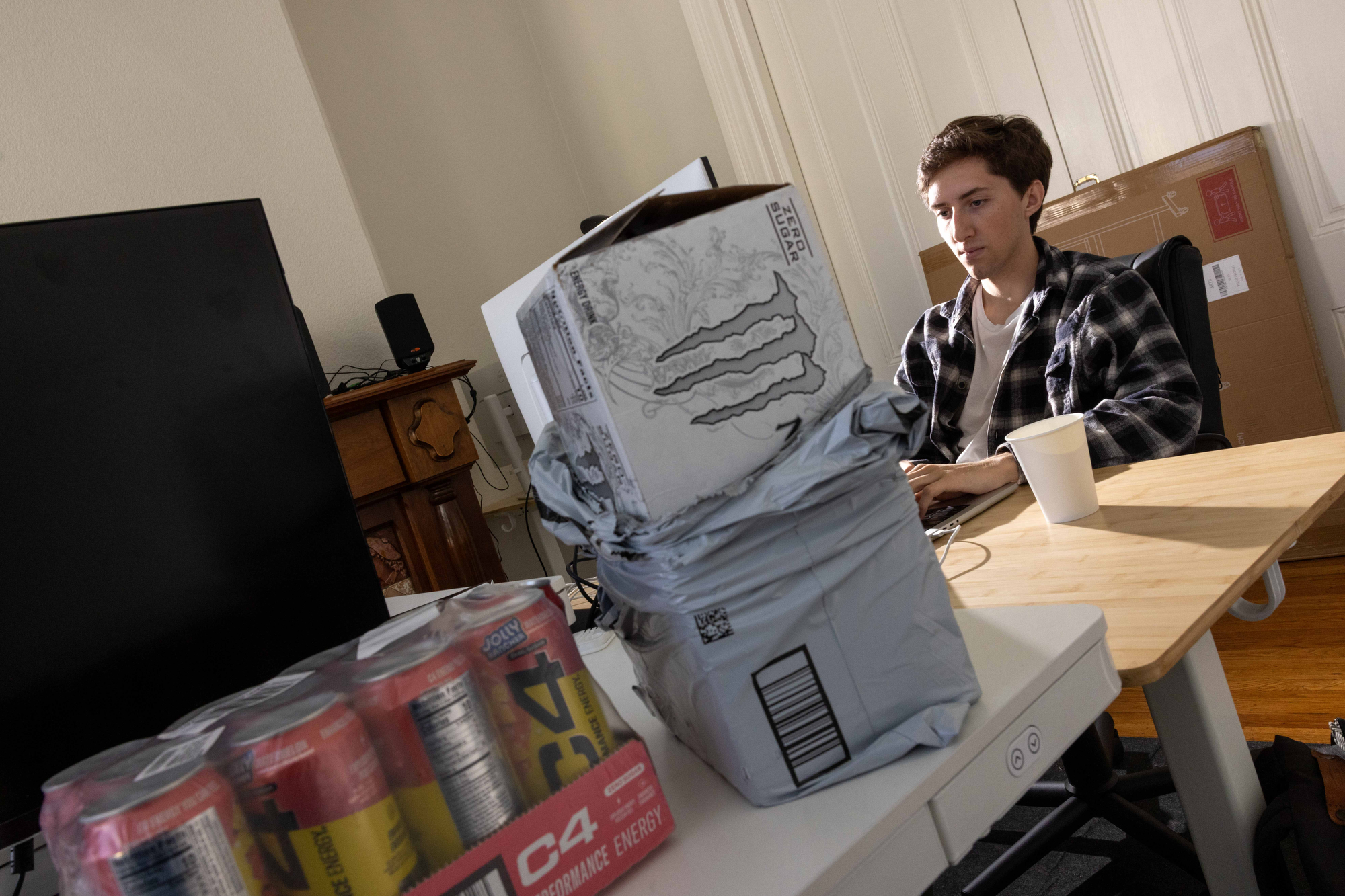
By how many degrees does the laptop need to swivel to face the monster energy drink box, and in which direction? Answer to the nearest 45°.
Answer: approximately 135° to its right

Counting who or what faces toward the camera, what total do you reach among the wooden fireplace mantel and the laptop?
1

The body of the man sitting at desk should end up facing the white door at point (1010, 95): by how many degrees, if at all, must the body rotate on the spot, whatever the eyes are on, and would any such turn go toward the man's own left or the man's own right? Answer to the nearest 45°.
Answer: approximately 135° to the man's own right

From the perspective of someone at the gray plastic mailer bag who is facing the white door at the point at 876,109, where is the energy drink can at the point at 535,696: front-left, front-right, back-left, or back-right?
back-left

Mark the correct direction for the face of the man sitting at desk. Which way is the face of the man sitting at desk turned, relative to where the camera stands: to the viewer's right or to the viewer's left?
to the viewer's left

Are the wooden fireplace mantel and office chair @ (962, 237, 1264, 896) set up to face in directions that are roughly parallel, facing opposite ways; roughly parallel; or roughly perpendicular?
roughly perpendicular

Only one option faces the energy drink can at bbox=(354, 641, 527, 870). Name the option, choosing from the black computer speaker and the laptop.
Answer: the black computer speaker

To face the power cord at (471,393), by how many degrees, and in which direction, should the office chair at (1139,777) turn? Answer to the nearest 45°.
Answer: approximately 90° to its right

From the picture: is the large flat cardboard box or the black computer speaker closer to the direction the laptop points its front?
the large flat cardboard box

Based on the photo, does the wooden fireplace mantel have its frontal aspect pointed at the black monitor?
yes

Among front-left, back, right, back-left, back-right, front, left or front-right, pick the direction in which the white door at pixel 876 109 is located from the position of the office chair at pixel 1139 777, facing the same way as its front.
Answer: back-right
